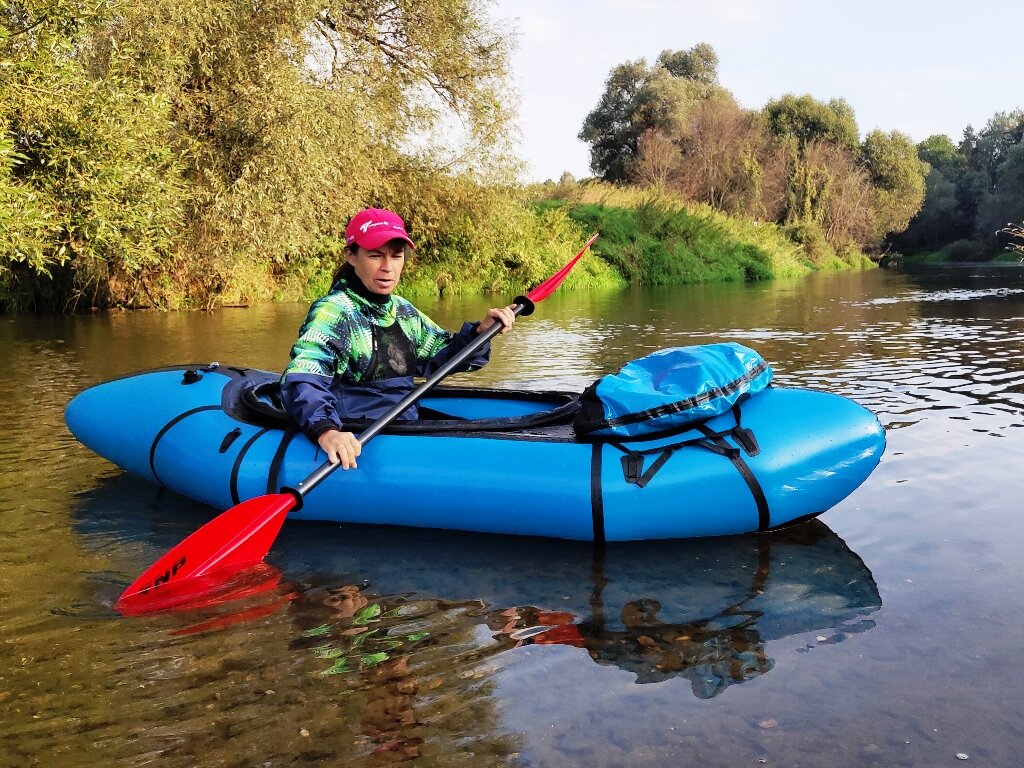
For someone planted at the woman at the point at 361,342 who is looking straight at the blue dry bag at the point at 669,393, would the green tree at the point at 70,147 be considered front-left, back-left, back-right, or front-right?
back-left

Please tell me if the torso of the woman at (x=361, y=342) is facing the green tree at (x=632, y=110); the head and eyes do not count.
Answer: no

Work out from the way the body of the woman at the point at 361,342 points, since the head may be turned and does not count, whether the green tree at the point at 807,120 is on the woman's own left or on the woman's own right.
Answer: on the woman's own left

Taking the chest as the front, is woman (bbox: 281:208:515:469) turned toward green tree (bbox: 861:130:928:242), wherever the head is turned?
no

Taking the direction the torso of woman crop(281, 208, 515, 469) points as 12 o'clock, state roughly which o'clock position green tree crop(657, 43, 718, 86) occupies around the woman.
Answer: The green tree is roughly at 8 o'clock from the woman.

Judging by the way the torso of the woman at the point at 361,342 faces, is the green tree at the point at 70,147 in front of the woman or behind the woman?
behind

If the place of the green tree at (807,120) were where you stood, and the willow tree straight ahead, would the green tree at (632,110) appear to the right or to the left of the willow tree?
right

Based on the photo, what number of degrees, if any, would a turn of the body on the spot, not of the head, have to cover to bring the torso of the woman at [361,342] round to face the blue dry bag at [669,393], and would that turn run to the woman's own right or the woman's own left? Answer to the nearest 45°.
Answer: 0° — they already face it
